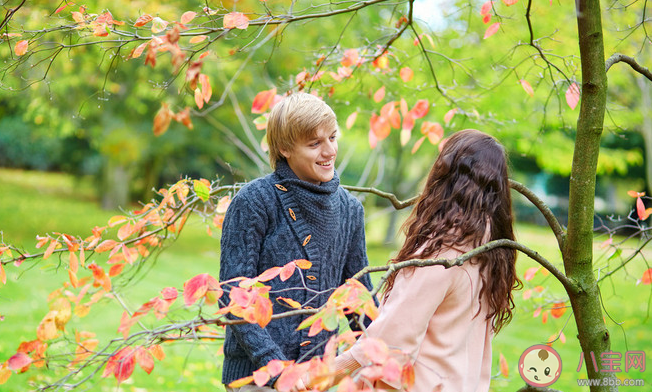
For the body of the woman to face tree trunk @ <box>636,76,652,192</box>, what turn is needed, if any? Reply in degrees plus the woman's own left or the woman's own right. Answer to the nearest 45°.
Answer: approximately 45° to the woman's own right

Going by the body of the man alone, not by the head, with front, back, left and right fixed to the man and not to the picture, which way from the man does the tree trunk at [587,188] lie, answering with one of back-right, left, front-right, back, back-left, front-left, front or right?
front-left

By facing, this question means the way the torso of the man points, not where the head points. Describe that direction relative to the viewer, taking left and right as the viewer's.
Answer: facing the viewer and to the right of the viewer

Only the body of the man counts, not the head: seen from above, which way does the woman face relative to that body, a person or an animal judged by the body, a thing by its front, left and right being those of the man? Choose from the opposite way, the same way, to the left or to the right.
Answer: the opposite way

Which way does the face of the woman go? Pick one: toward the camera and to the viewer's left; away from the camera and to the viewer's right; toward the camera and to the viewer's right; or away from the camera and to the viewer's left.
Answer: away from the camera and to the viewer's left

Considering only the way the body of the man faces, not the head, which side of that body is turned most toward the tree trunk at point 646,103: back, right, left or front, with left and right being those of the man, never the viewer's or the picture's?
left

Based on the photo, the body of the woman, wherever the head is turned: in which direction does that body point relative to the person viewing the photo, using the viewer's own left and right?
facing away from the viewer and to the left of the viewer
